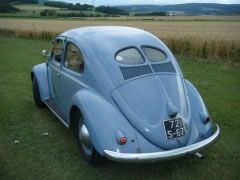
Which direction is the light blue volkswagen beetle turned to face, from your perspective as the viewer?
facing away from the viewer and to the left of the viewer
